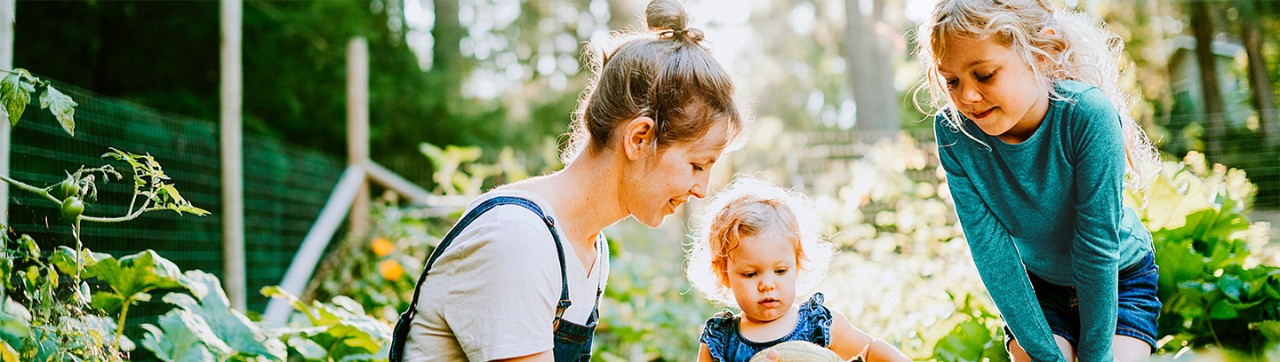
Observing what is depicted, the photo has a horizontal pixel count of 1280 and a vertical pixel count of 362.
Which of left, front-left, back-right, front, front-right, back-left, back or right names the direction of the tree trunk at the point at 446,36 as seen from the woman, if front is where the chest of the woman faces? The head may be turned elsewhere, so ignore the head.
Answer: left

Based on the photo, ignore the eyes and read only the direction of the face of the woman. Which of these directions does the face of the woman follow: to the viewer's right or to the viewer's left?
to the viewer's right

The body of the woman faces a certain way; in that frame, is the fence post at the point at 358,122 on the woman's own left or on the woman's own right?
on the woman's own left

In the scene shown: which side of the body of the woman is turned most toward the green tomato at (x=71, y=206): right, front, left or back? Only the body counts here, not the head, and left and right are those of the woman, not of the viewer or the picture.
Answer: back

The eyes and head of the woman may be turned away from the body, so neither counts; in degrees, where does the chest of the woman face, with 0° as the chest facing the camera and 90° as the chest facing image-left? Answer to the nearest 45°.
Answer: approximately 270°

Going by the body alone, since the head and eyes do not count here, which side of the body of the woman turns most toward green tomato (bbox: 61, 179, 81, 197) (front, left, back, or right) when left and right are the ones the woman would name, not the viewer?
back

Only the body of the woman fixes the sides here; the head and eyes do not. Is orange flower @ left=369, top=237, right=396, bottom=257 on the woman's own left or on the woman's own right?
on the woman's own left

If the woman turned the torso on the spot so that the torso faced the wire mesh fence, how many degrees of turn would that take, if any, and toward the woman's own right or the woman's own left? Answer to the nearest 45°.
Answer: approximately 135° to the woman's own left
